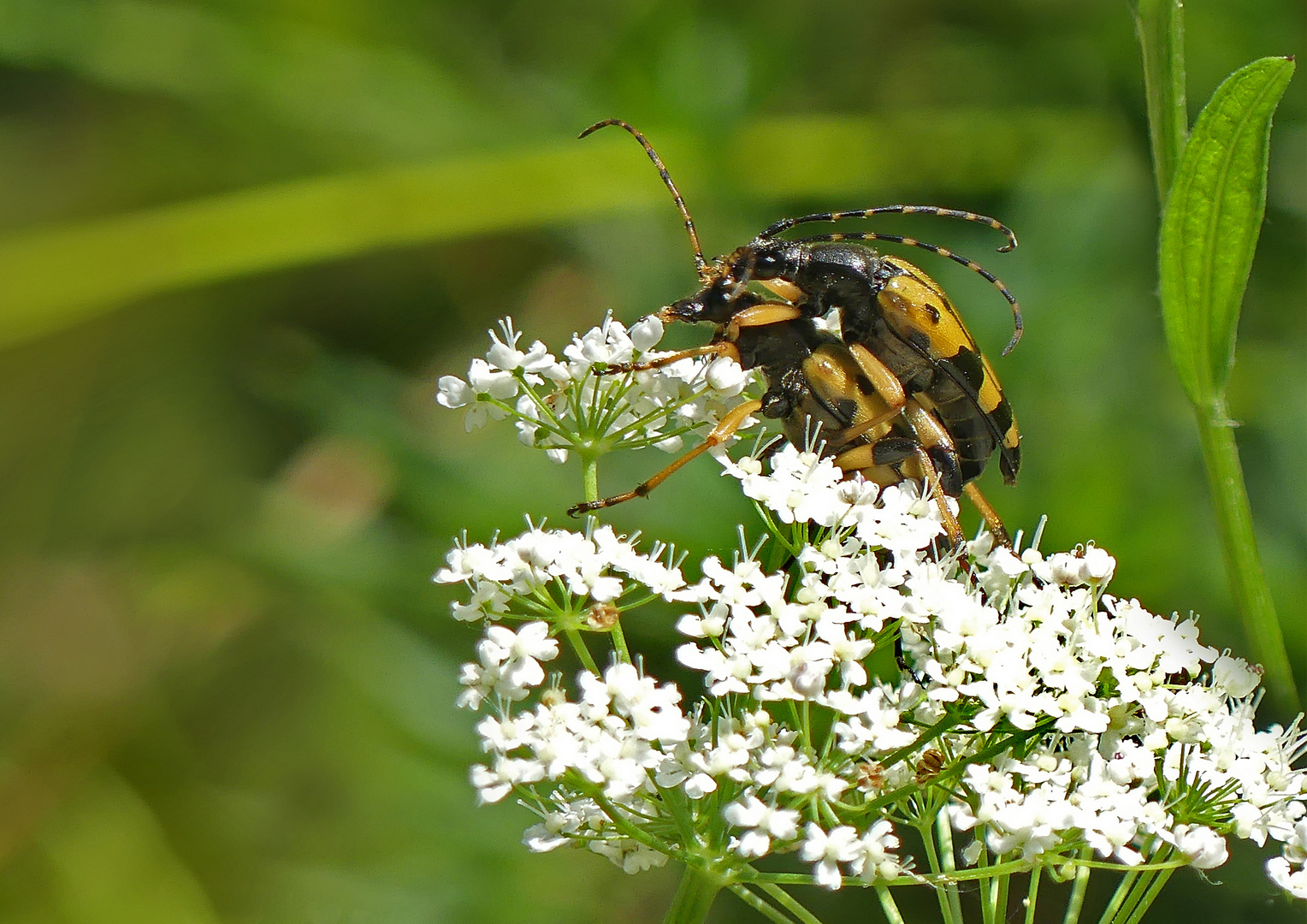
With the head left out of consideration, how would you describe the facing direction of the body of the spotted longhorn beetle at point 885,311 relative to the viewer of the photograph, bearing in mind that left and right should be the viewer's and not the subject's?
facing to the left of the viewer
